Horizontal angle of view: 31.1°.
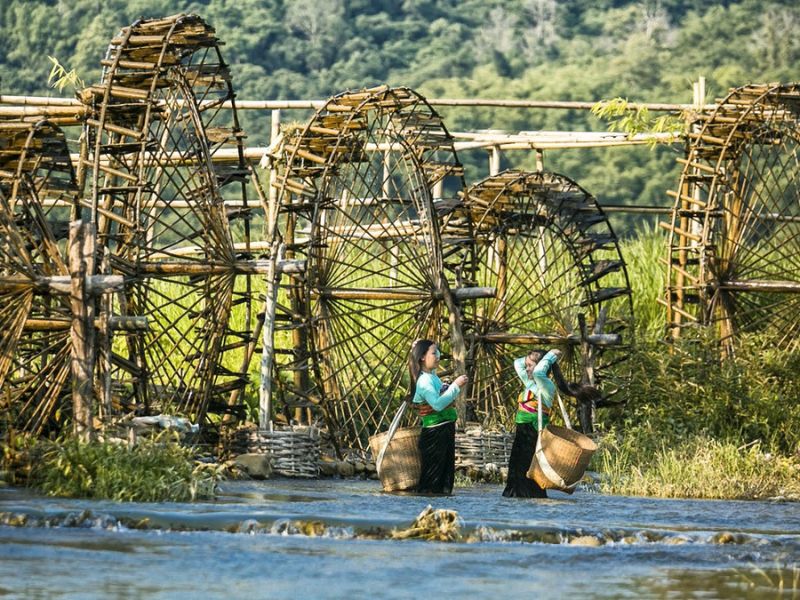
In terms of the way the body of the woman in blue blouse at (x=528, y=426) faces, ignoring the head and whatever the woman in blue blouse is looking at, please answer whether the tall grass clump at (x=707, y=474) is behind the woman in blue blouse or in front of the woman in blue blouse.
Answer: behind

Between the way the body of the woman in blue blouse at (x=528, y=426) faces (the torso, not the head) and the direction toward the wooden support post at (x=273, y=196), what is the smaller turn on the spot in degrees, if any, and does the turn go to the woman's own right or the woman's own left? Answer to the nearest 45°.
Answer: approximately 90° to the woman's own right

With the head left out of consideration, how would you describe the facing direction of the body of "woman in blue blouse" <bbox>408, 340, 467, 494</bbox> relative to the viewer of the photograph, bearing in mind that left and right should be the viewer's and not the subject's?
facing to the right of the viewer

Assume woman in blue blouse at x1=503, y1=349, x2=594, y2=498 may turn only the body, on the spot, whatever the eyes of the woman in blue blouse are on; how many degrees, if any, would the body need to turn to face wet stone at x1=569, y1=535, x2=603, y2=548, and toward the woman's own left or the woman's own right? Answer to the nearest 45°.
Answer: approximately 45° to the woman's own left

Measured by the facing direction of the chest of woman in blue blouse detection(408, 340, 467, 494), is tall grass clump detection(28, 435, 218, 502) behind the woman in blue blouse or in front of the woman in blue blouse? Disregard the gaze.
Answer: behind

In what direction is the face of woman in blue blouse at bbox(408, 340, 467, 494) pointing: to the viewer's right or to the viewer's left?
to the viewer's right

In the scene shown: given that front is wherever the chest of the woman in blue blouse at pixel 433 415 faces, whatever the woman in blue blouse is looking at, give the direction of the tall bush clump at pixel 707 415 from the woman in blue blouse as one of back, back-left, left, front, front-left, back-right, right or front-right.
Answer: front-left

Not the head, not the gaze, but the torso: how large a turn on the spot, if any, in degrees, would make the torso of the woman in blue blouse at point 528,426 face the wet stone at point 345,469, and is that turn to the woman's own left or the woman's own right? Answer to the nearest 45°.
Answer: approximately 90° to the woman's own right

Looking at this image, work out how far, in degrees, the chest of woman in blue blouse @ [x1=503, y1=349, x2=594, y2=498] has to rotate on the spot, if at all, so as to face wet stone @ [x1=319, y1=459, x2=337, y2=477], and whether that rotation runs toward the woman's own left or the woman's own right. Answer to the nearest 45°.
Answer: approximately 90° to the woman's own right

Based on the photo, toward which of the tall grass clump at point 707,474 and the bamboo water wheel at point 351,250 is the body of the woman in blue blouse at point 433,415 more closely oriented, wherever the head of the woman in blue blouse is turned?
the tall grass clump
